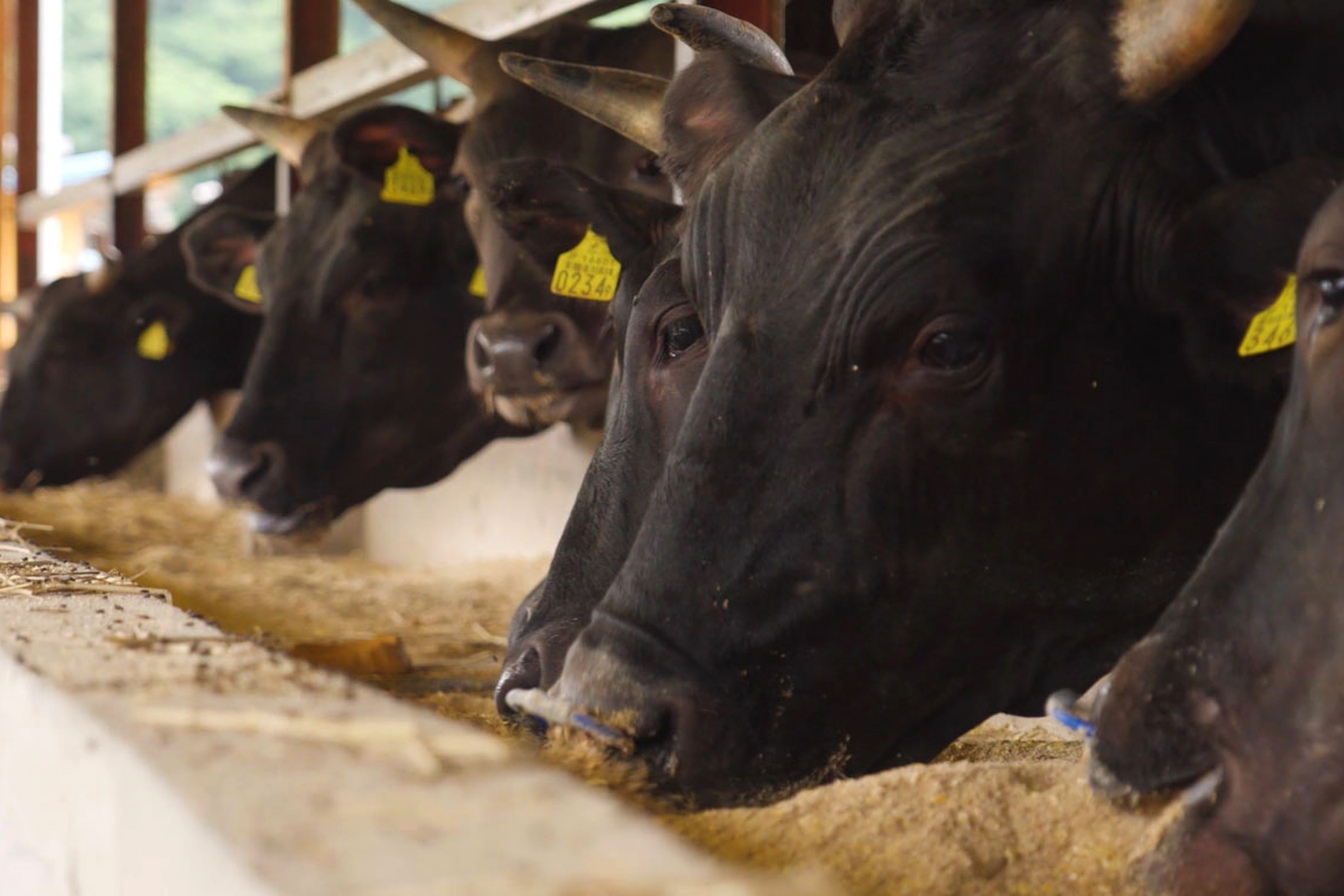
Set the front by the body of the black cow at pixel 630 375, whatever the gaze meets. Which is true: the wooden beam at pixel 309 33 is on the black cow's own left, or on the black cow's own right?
on the black cow's own right

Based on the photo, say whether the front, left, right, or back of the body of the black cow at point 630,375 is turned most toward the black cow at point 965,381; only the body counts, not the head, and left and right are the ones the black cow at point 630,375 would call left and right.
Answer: left

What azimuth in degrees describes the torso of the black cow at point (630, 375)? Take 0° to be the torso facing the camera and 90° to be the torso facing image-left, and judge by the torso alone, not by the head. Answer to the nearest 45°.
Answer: approximately 45°

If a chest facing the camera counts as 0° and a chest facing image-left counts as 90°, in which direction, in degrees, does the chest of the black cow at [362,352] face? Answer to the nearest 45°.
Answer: approximately 45°

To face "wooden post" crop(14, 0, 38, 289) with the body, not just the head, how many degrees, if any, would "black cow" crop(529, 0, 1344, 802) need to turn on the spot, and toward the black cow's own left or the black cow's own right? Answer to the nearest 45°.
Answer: approximately 90° to the black cow's own right

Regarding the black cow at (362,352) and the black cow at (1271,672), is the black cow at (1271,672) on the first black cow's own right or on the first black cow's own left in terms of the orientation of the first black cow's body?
on the first black cow's own left

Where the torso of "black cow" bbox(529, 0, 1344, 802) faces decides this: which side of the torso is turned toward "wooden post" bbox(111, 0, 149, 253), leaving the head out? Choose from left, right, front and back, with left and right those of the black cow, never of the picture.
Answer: right

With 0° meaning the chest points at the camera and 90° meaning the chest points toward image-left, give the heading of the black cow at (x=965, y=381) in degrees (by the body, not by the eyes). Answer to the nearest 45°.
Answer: approximately 45°
